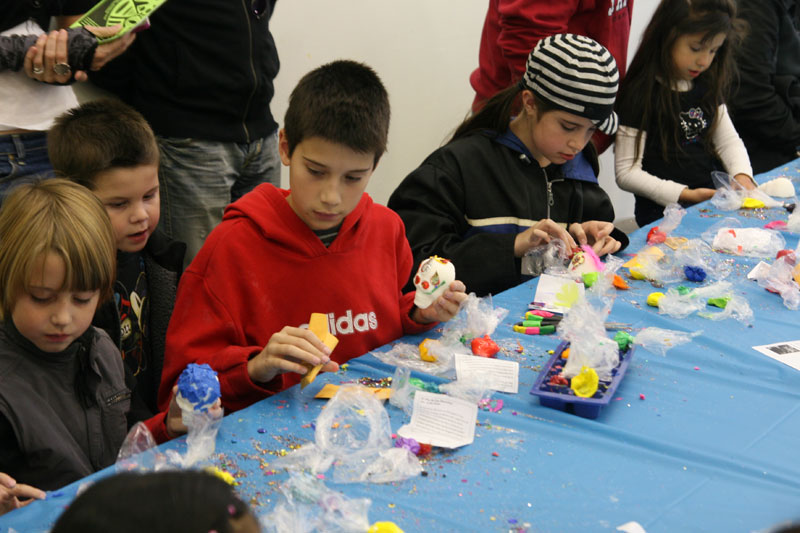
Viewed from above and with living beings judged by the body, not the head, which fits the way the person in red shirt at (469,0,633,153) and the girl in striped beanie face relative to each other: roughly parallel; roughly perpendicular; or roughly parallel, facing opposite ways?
roughly parallel

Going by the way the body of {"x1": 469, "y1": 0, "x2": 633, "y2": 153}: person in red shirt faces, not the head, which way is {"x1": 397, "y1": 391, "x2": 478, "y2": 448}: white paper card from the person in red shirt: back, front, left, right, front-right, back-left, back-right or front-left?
front-right

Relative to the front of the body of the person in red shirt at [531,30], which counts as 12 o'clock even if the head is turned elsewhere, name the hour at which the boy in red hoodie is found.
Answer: The boy in red hoodie is roughly at 2 o'clock from the person in red shirt.

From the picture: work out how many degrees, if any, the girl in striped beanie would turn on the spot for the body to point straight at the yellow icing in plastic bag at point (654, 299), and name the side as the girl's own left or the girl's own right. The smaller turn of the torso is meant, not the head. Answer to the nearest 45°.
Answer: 0° — they already face it

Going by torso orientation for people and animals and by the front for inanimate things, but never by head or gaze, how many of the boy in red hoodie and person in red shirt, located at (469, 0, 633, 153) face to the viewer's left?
0

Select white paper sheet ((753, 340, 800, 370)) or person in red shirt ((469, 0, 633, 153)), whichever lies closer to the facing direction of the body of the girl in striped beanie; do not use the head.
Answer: the white paper sheet

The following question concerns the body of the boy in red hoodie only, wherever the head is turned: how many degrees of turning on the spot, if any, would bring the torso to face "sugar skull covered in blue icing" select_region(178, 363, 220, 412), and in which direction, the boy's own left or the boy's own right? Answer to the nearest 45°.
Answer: approximately 45° to the boy's own right

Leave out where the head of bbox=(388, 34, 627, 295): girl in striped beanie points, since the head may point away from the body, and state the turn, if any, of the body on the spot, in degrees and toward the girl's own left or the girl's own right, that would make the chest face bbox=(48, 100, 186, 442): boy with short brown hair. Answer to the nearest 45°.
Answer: approximately 90° to the girl's own right

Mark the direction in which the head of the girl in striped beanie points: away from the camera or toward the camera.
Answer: toward the camera

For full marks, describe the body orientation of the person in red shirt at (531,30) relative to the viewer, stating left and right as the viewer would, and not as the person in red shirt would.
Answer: facing the viewer and to the right of the viewer

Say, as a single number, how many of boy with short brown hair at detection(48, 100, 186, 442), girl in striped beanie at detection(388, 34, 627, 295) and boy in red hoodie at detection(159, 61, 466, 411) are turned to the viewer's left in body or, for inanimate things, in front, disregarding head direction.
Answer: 0

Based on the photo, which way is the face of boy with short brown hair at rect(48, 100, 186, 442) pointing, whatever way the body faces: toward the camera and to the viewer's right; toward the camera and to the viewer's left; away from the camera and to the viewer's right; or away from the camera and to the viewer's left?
toward the camera and to the viewer's right

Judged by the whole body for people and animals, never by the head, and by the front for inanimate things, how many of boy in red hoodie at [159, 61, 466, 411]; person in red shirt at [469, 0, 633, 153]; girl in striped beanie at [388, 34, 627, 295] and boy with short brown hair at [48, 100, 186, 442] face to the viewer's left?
0

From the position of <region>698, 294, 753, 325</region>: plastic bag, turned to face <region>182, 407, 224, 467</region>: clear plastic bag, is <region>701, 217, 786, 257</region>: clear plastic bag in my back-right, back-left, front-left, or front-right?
back-right

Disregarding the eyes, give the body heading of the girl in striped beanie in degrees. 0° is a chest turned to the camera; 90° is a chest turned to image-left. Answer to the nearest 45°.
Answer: approximately 315°

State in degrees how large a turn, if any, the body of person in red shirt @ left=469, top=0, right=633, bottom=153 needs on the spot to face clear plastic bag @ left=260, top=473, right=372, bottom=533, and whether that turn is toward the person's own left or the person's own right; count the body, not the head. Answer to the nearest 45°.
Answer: approximately 45° to the person's own right

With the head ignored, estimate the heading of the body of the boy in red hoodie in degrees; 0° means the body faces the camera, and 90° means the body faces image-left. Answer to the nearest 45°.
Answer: approximately 315°
